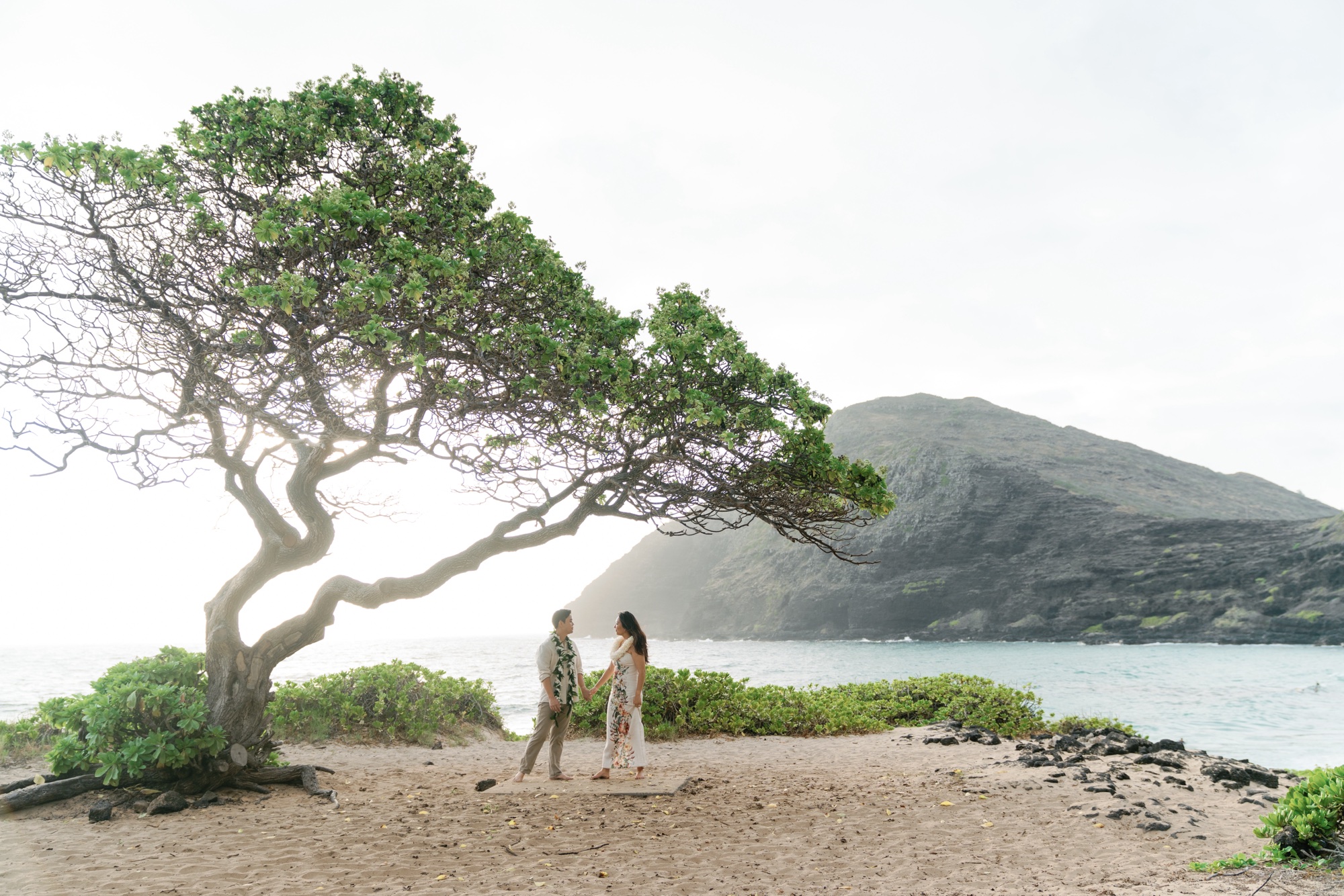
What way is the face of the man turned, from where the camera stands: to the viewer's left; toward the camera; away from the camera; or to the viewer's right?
to the viewer's right

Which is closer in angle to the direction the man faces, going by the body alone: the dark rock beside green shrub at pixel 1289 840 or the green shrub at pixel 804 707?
the dark rock beside green shrub

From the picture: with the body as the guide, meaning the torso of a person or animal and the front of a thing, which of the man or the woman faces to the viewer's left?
the woman

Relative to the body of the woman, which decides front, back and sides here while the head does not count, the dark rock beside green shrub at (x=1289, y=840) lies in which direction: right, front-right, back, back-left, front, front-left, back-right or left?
back-left

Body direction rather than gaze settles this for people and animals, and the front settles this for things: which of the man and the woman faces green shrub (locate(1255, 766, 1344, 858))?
the man

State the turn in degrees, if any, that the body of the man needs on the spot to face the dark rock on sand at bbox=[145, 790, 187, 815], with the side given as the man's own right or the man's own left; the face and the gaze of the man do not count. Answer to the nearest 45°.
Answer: approximately 135° to the man's own right

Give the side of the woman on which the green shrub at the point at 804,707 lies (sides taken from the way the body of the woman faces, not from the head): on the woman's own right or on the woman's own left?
on the woman's own right

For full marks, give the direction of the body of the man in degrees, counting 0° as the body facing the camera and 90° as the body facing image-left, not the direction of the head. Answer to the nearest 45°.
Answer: approximately 315°

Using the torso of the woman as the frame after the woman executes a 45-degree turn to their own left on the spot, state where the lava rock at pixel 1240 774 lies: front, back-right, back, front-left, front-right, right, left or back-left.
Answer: back-left

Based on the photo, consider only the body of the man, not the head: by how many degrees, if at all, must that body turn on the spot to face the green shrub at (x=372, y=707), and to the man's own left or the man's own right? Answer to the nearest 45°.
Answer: approximately 180°

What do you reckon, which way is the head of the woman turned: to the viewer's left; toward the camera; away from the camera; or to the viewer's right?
to the viewer's left

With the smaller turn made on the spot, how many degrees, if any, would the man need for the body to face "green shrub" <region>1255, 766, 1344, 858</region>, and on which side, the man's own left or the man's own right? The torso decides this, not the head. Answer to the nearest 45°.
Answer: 0° — they already face it

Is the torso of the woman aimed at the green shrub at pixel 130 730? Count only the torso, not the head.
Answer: yes

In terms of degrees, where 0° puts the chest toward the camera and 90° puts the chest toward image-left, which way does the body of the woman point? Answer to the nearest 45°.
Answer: approximately 90°

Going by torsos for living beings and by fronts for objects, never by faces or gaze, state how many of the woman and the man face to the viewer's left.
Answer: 1

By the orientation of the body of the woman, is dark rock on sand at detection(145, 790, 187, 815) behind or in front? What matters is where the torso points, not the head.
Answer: in front
